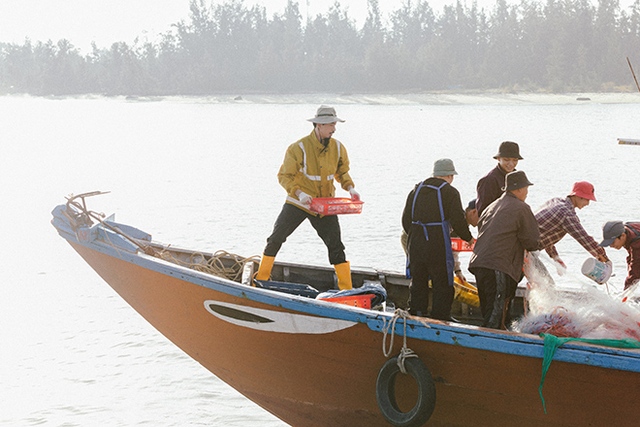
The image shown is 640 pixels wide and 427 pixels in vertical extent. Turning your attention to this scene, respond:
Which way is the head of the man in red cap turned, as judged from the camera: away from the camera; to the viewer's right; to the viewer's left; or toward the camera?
to the viewer's right

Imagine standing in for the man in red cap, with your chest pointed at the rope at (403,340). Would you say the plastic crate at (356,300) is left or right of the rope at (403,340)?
right

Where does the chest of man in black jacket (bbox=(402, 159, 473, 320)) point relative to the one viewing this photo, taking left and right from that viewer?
facing away from the viewer and to the right of the viewer

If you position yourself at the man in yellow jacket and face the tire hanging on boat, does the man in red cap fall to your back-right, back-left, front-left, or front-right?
front-left

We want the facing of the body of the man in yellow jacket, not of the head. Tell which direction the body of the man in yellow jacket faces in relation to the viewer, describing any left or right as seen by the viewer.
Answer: facing the viewer and to the right of the viewer

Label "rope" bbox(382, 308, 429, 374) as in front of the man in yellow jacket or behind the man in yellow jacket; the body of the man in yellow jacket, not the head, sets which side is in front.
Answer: in front

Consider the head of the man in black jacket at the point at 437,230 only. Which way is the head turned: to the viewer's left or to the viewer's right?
to the viewer's right

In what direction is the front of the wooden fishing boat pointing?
to the viewer's left

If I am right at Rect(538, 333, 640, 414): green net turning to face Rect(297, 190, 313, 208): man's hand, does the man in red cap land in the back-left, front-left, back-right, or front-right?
front-right

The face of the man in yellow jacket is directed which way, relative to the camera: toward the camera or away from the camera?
toward the camera
